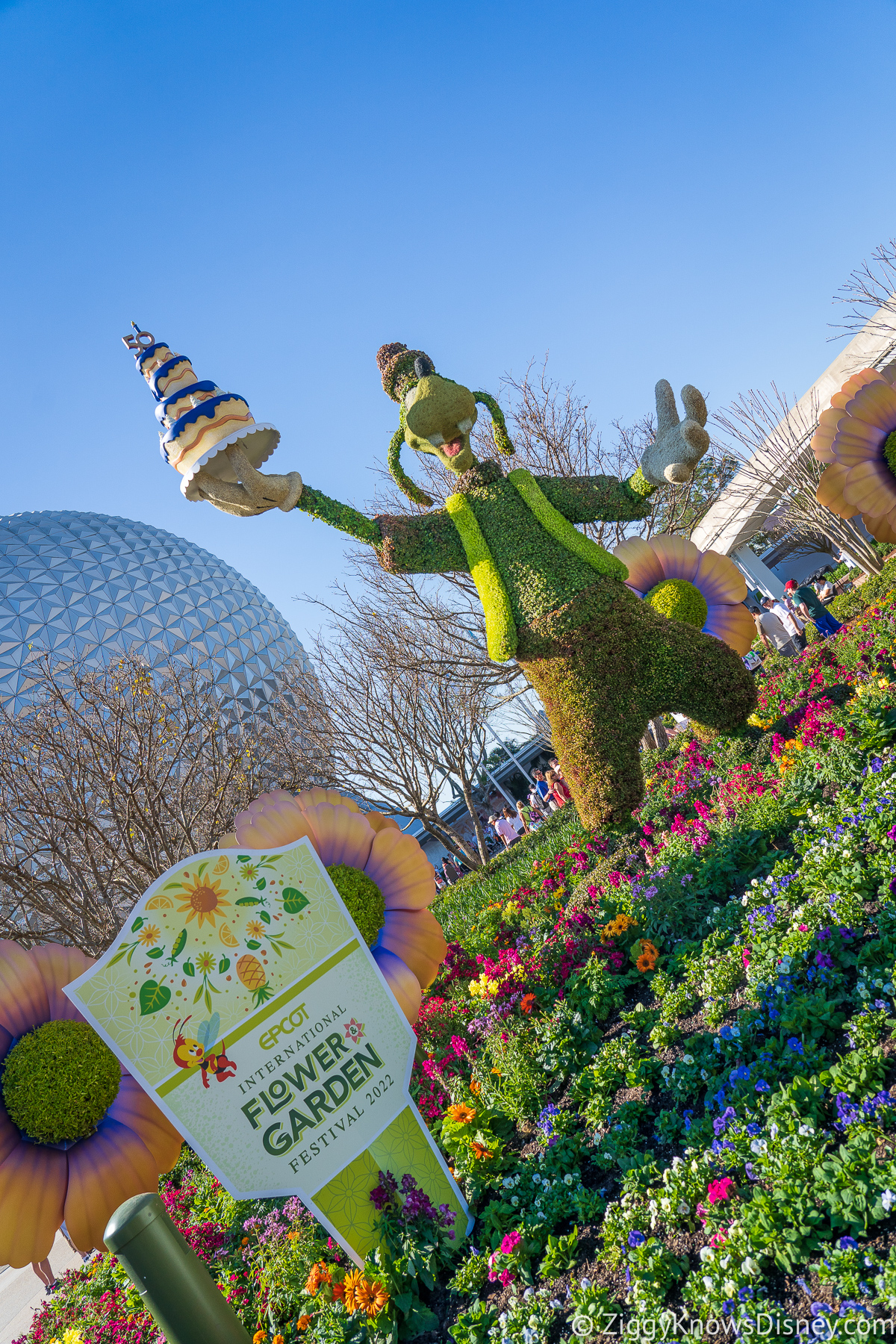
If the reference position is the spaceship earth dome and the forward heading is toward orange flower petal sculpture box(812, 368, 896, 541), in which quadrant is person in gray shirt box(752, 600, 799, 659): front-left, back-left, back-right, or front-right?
front-left

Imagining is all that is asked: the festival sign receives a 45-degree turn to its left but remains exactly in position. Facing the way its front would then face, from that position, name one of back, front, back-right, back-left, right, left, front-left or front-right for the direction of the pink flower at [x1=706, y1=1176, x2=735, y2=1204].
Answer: front

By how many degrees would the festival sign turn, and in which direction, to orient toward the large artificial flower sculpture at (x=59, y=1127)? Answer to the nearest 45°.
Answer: approximately 90° to its right

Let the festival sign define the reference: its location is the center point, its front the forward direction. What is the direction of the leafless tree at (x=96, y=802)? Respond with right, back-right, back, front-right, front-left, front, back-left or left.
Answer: back

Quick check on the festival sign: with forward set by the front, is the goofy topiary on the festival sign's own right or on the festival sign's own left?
on the festival sign's own left

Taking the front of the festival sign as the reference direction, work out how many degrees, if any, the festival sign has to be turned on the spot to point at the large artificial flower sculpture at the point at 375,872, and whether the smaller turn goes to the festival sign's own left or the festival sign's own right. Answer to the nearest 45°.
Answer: approximately 135° to the festival sign's own left

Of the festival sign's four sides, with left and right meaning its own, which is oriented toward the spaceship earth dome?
back

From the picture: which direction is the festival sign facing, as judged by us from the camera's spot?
facing the viewer

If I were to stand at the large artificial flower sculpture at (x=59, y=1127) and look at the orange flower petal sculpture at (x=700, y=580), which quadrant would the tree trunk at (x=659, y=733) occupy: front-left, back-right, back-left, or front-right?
front-left

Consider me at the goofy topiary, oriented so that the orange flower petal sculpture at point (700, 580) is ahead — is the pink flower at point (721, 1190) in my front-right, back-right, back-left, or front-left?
back-right
